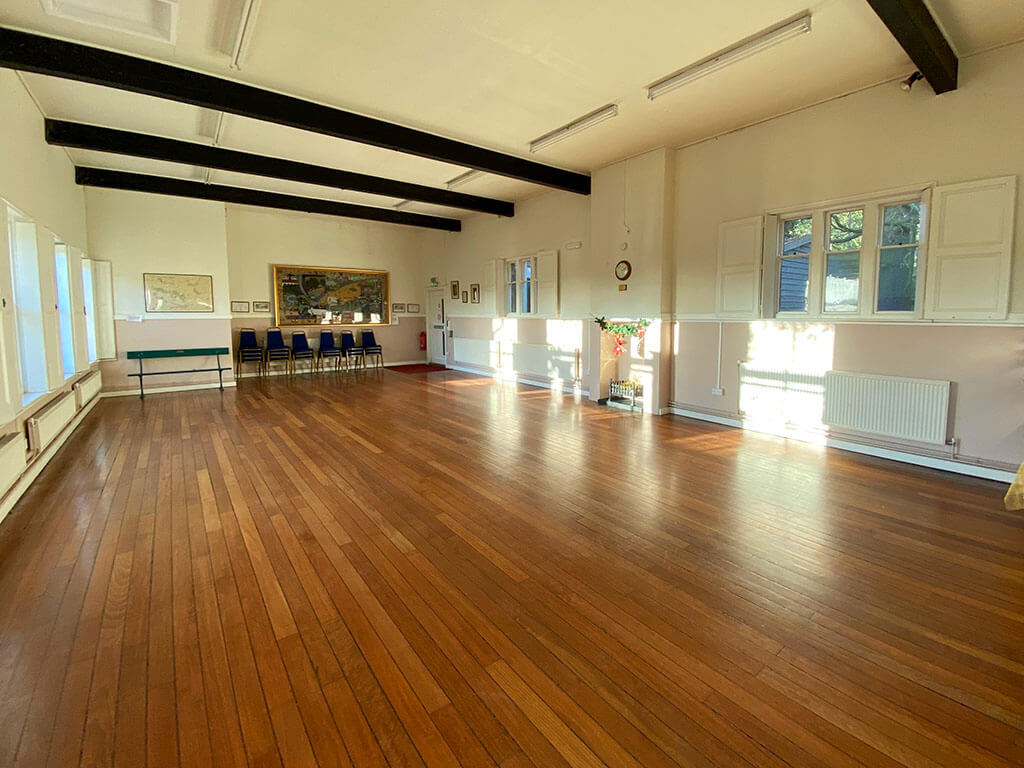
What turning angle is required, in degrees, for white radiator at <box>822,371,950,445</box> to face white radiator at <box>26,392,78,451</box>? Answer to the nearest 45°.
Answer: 0° — it already faces it

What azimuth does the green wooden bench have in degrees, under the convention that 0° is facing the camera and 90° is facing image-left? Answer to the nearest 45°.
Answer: approximately 0°

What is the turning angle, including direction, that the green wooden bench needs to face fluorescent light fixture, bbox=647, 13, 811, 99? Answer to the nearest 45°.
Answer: approximately 45° to its left

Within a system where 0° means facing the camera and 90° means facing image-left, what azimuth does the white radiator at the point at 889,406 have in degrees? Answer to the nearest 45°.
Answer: approximately 45°

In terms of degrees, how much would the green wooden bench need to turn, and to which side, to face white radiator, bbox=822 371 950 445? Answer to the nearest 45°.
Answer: approximately 45° to its left

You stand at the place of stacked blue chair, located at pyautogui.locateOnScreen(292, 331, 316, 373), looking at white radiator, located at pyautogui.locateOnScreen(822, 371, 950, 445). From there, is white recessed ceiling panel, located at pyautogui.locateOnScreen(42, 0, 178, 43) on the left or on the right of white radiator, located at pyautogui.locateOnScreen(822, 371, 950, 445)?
right
